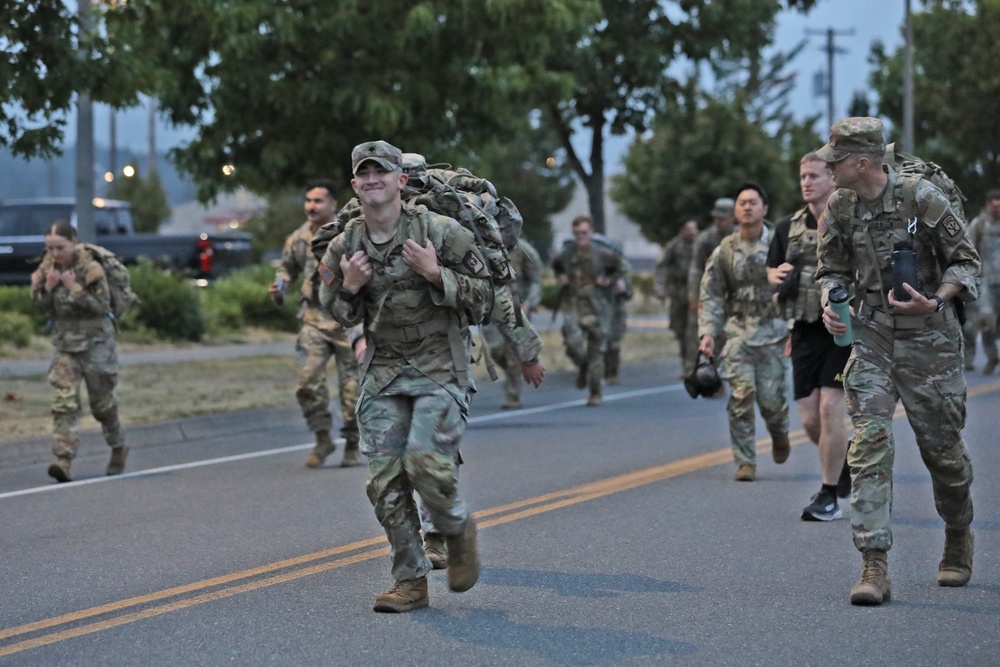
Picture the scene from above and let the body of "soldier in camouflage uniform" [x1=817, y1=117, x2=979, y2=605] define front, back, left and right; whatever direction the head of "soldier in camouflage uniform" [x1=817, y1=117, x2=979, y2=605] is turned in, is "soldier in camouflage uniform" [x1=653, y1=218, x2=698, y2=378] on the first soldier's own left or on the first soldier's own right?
on the first soldier's own right

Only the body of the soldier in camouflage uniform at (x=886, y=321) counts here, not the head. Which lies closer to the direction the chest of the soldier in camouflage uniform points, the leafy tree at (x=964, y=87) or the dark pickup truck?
the dark pickup truck

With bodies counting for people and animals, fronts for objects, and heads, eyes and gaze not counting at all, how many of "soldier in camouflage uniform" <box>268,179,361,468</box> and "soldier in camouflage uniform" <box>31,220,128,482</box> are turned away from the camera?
0

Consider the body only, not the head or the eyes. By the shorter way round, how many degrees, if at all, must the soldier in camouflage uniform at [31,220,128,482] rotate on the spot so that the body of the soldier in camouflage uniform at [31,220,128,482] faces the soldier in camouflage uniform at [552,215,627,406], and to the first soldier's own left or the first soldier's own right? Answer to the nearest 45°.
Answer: approximately 180°

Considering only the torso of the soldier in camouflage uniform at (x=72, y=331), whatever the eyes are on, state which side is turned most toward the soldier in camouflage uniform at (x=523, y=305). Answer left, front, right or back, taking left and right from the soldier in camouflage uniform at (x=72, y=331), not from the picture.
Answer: back

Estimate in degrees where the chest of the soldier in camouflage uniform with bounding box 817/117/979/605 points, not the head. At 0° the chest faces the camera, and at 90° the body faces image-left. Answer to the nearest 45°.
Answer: approximately 45°
